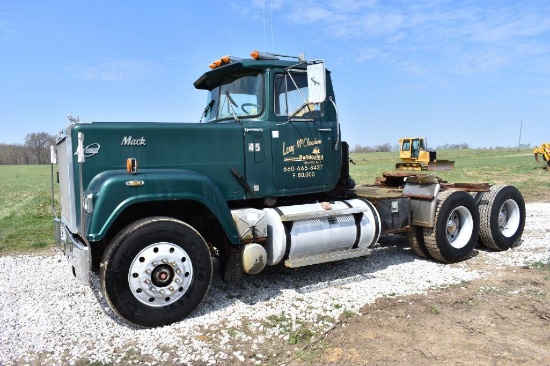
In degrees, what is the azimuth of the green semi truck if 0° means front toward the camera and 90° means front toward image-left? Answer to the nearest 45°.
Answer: approximately 45°
